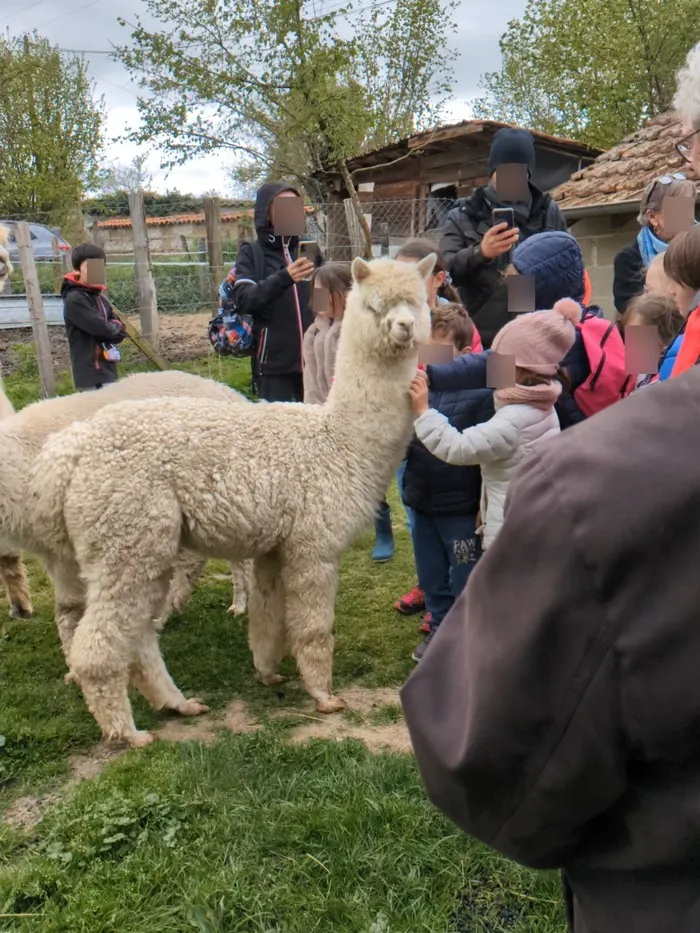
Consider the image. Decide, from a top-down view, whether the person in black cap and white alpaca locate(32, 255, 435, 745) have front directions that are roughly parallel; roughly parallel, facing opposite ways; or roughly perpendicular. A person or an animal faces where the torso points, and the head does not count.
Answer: roughly perpendicular

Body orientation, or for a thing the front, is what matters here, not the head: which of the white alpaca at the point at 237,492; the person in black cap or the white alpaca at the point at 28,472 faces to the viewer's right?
the white alpaca at the point at 237,492

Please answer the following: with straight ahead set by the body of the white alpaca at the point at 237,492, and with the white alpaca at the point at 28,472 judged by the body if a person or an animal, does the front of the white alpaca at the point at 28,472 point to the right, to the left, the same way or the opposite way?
the opposite way

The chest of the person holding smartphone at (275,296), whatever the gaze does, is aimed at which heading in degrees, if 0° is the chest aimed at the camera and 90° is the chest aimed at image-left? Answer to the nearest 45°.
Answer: approximately 315°

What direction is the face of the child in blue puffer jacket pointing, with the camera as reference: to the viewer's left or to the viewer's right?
to the viewer's left

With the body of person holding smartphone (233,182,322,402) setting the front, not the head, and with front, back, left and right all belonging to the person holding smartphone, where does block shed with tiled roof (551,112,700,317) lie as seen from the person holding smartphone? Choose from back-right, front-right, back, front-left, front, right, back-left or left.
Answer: left

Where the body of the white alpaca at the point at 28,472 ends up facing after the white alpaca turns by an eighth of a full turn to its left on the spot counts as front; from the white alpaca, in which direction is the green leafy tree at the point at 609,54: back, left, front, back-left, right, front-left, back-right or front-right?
back

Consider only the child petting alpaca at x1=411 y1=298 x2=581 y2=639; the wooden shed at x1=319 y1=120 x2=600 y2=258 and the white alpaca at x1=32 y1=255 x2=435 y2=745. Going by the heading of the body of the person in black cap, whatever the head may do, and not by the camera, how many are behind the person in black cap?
1

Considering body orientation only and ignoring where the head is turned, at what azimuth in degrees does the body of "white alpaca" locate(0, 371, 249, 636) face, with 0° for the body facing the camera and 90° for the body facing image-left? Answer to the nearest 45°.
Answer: approximately 90°

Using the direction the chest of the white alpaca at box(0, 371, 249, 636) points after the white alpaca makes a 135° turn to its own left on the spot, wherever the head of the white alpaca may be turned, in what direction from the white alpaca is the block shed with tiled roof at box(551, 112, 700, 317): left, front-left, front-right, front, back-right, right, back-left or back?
left

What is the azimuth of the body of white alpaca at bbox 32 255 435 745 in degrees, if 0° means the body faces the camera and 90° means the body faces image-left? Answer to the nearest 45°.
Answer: approximately 270°
